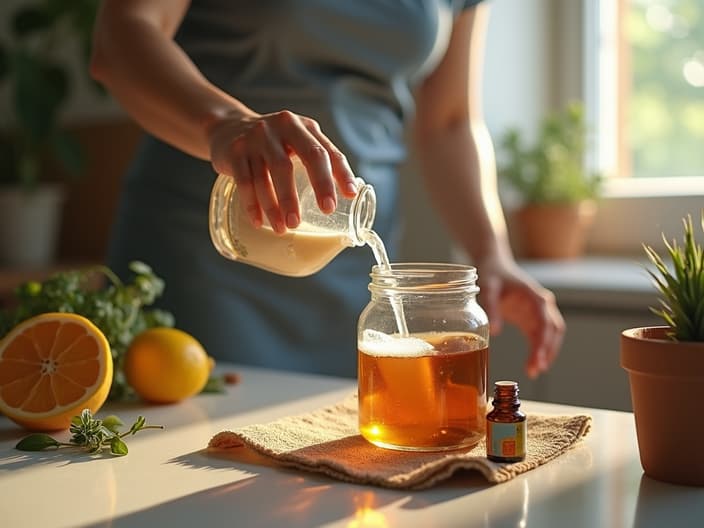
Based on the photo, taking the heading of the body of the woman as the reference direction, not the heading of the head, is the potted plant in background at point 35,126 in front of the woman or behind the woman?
behind

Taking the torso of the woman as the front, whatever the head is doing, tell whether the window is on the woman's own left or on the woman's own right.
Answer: on the woman's own left

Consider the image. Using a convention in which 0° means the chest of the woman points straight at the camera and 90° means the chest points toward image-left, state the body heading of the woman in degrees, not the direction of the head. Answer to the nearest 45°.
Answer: approximately 315°

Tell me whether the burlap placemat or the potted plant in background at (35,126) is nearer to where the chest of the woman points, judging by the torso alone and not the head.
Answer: the burlap placemat

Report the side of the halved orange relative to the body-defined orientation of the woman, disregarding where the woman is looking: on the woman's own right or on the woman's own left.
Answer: on the woman's own right

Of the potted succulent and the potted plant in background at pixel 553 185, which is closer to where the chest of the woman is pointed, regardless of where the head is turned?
the potted succulent

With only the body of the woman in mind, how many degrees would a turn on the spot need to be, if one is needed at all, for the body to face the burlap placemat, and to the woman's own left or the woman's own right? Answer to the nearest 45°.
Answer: approximately 45° to the woman's own right

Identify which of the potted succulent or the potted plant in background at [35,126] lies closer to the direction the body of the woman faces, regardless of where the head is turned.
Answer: the potted succulent

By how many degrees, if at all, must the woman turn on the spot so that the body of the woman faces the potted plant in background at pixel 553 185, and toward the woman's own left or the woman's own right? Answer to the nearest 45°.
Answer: approximately 90° to the woman's own left

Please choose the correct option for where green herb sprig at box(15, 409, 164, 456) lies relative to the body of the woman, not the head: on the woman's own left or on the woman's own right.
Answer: on the woman's own right
